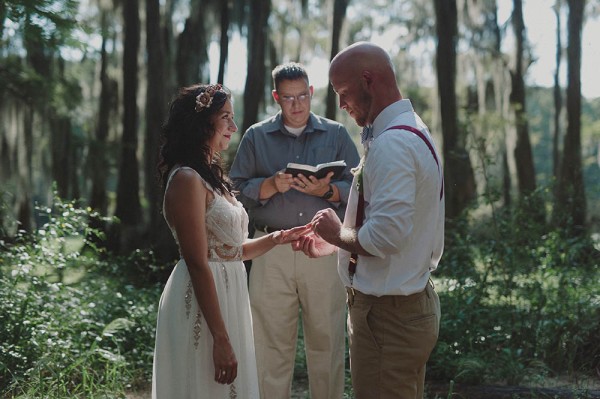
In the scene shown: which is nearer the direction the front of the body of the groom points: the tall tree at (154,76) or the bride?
the bride

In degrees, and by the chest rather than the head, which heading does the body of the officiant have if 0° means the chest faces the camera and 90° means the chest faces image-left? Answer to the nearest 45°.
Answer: approximately 0°

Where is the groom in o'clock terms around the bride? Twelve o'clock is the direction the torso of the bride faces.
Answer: The groom is roughly at 1 o'clock from the bride.

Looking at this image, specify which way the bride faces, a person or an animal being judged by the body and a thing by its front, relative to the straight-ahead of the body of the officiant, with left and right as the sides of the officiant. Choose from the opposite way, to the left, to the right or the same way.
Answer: to the left

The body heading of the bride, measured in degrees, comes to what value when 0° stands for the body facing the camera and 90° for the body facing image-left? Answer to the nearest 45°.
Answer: approximately 270°

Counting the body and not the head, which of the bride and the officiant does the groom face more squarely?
the bride

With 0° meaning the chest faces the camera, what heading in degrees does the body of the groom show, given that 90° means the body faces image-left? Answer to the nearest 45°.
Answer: approximately 90°

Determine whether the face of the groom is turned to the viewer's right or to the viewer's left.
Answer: to the viewer's left

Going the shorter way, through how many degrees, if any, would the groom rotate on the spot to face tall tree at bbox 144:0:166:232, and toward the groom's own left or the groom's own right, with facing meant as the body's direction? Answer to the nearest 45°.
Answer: approximately 90° to the groom's own right

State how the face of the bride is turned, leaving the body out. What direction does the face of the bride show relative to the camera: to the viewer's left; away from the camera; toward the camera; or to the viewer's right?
to the viewer's right
